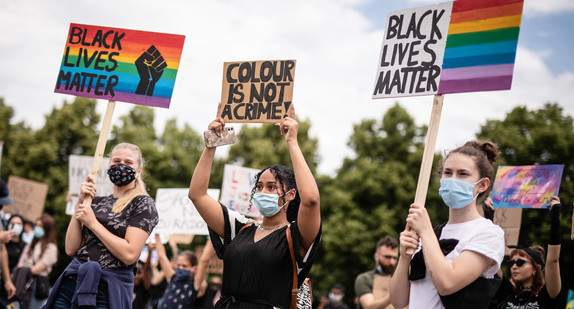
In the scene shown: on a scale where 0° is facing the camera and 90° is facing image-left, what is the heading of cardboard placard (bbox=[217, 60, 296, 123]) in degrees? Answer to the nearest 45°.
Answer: approximately 0°

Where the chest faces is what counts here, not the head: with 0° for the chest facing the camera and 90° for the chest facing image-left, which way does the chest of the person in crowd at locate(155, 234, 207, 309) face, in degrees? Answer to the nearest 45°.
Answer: approximately 45°

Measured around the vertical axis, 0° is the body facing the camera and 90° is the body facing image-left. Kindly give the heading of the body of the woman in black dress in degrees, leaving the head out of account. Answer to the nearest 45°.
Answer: approximately 45°

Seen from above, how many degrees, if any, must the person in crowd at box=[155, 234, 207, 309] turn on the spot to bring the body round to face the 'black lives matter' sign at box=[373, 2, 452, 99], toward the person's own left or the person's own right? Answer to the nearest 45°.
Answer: approximately 45° to the person's own left

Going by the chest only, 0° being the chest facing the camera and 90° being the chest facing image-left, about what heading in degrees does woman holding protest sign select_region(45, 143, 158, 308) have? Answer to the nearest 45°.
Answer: approximately 45°

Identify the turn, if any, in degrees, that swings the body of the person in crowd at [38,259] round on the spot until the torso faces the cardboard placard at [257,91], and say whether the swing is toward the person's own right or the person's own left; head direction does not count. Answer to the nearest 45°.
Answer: approximately 45° to the person's own left

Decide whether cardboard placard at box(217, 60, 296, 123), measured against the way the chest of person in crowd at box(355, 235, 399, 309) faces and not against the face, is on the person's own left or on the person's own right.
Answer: on the person's own right

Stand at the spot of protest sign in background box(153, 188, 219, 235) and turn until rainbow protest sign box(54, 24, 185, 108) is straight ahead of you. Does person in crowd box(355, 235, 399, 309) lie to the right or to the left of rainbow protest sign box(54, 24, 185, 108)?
left

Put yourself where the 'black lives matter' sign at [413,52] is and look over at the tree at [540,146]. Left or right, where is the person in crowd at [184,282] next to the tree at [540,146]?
left

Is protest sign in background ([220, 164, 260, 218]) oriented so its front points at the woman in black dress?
yes
